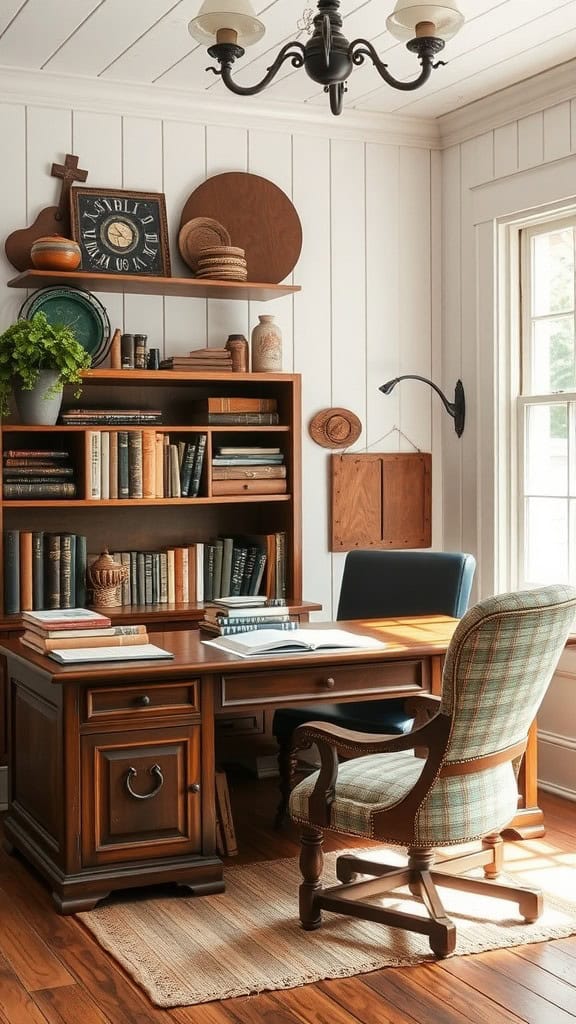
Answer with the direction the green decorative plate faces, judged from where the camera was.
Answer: facing the viewer

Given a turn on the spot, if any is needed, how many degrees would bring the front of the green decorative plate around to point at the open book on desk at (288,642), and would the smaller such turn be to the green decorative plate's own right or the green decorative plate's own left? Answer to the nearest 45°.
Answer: approximately 45° to the green decorative plate's own left

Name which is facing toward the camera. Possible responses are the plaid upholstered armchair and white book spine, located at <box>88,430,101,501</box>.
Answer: the white book spine

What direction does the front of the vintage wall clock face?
toward the camera

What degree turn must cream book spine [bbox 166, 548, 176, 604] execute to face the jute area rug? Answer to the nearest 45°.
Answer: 0° — it already faces it

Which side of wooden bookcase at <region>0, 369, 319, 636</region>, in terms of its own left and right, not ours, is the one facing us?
front

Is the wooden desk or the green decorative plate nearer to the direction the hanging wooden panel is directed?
the wooden desk

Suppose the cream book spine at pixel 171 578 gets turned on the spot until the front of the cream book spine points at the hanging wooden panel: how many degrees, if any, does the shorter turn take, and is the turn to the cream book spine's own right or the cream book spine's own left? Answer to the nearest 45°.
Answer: approximately 135° to the cream book spine's own left

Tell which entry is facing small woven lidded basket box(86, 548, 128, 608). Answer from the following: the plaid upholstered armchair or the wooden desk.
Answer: the plaid upholstered armchair

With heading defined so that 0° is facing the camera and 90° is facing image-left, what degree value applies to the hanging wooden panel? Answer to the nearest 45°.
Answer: approximately 0°

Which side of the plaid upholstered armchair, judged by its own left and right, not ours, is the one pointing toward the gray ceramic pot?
front

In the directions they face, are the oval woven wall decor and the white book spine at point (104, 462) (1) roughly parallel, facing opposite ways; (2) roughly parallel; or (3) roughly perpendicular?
roughly parallel
